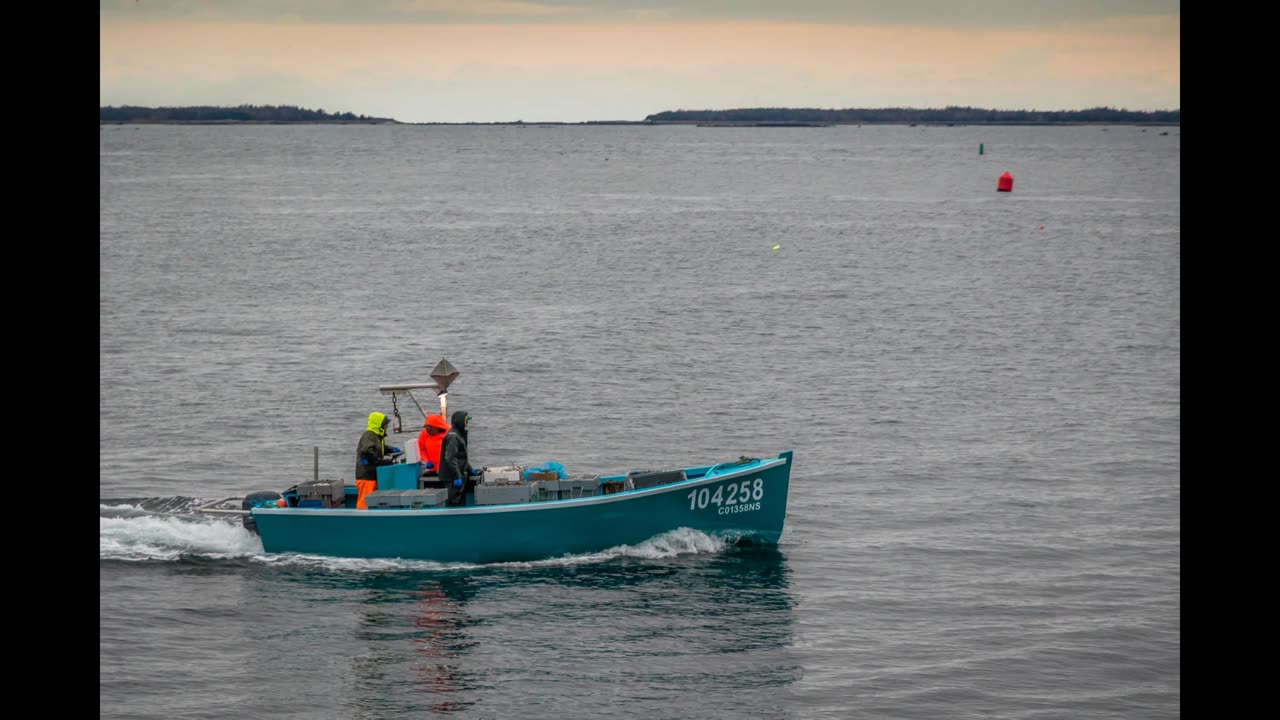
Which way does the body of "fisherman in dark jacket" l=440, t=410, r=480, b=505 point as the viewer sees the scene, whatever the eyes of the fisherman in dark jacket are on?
to the viewer's right

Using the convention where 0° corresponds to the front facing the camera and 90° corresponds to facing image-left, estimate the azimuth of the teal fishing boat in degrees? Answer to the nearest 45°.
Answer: approximately 270°

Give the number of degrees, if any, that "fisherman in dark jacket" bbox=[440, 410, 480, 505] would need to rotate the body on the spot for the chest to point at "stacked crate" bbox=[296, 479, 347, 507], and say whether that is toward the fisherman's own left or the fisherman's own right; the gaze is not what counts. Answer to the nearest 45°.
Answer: approximately 135° to the fisherman's own left
